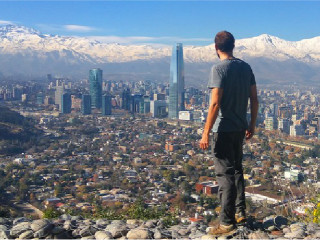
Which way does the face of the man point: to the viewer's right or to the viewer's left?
to the viewer's left

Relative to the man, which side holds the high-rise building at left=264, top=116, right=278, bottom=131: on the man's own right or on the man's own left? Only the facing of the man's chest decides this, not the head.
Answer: on the man's own right

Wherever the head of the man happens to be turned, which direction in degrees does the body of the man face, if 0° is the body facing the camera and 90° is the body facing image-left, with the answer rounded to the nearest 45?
approximately 135°
